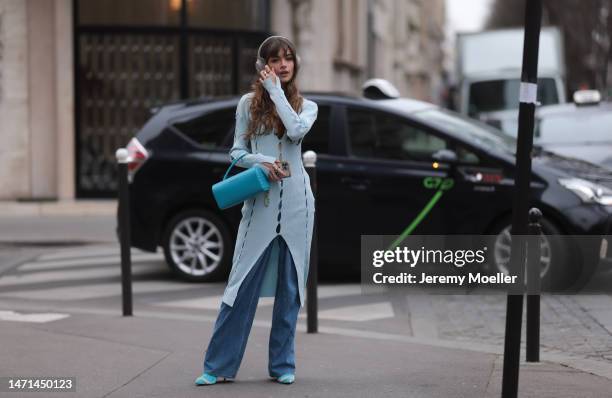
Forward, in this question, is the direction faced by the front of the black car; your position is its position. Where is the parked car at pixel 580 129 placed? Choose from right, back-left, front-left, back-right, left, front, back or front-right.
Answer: front-left

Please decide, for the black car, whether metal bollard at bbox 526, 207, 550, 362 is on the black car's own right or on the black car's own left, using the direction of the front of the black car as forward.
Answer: on the black car's own right

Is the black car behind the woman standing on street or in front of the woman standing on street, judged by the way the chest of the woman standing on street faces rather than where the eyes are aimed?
behind

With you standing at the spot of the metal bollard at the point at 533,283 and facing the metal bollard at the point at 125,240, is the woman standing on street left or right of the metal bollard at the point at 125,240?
left

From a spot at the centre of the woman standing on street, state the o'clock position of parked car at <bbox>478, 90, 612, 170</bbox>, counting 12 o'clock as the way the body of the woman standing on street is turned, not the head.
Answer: The parked car is roughly at 7 o'clock from the woman standing on street.

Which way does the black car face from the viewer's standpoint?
to the viewer's right

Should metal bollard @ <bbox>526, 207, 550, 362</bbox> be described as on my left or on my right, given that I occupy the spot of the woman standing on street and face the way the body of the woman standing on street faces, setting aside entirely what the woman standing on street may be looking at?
on my left

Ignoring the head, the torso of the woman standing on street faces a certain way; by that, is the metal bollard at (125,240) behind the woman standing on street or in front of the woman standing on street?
behind

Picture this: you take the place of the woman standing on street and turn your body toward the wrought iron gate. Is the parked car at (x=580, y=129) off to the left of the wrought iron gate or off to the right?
right
